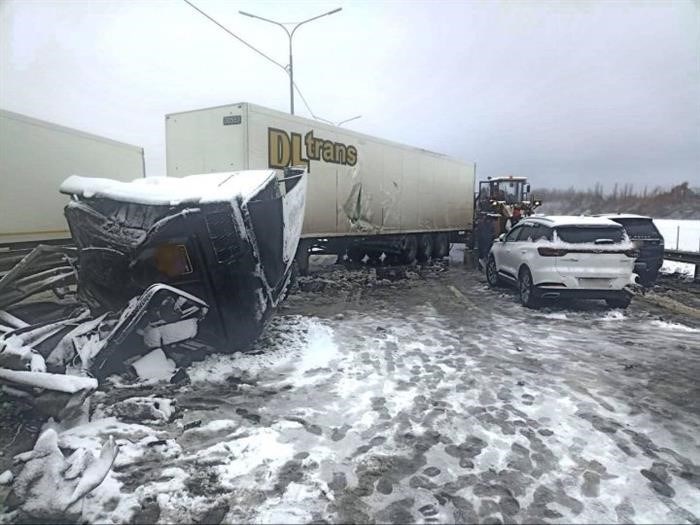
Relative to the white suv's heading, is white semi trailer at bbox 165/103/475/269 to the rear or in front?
in front

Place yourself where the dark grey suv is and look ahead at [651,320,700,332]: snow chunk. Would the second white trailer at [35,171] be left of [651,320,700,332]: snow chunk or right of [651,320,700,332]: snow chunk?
right

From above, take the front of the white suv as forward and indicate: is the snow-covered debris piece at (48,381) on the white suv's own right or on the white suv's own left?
on the white suv's own left

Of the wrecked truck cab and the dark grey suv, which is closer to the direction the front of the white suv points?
the dark grey suv

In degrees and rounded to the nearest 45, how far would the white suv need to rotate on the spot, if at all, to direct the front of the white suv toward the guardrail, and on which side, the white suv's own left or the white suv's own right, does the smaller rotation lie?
approximately 90° to the white suv's own right

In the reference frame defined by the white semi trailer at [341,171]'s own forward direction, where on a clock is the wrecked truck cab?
The wrecked truck cab is roughly at 11 o'clock from the white semi trailer.

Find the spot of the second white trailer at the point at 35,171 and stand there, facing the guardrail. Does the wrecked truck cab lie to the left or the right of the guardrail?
right

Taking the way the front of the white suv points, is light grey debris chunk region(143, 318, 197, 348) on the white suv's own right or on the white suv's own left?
on the white suv's own left

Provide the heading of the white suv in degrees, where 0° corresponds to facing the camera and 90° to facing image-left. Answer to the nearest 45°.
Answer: approximately 135°
